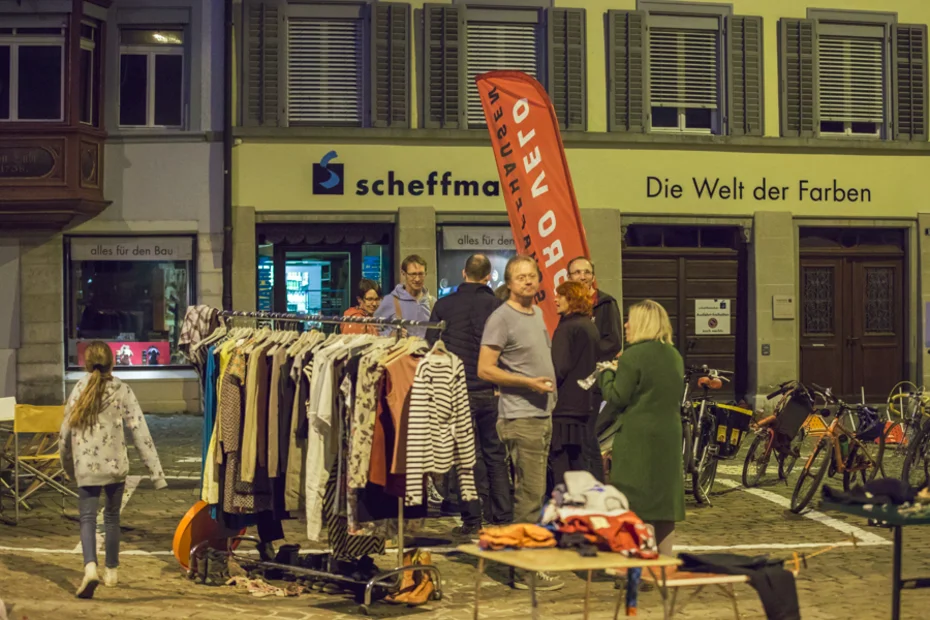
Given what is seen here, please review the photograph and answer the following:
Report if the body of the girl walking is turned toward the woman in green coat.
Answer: no

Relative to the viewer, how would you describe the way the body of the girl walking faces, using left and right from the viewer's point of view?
facing away from the viewer

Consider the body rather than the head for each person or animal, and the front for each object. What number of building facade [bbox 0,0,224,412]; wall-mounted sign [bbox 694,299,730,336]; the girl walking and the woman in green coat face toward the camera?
2

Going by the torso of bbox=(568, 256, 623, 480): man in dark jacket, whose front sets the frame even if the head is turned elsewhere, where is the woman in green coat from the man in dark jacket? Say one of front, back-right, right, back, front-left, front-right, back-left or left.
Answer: front-left

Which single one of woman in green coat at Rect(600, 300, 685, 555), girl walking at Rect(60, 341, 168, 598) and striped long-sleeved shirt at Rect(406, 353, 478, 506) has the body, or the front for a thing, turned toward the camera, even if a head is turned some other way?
the striped long-sleeved shirt

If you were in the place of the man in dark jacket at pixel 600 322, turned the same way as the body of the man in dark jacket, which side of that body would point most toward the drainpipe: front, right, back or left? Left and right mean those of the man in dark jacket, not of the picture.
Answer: right

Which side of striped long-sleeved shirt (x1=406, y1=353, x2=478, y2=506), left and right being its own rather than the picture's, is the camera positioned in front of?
front

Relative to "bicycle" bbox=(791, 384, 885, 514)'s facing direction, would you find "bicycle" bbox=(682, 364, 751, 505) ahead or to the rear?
ahead

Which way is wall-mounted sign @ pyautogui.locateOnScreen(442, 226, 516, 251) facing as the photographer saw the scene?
facing the viewer

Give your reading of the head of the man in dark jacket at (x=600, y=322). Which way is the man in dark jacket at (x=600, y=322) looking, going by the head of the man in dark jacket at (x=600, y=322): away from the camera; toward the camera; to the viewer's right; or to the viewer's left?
toward the camera

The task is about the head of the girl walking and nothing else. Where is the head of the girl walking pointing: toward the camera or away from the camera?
away from the camera

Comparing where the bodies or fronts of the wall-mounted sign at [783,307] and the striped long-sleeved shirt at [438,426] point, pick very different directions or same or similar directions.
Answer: same or similar directions

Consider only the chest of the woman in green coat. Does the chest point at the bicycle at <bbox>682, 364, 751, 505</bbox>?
no

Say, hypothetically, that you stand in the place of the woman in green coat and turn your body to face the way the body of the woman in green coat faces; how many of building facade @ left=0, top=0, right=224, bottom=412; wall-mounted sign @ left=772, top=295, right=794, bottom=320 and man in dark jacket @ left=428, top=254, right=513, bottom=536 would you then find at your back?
0

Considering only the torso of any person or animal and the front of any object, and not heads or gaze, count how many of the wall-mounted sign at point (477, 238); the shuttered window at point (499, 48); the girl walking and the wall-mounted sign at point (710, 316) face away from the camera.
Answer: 1

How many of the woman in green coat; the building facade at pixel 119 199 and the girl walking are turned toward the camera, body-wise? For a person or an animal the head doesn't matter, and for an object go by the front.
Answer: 1

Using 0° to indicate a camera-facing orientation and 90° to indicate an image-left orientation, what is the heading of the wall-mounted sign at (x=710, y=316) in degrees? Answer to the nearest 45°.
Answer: approximately 0°

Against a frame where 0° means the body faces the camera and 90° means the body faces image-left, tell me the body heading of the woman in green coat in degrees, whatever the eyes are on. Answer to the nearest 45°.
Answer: approximately 135°

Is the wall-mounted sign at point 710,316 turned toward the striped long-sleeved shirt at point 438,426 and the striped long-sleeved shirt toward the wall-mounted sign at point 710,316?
no

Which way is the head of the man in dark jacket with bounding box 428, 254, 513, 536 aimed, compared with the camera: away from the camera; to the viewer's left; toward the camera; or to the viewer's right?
away from the camera

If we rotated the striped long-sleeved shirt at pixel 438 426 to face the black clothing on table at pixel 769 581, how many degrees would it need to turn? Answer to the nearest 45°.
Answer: approximately 45° to its left

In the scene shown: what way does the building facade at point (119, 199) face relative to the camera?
toward the camera
